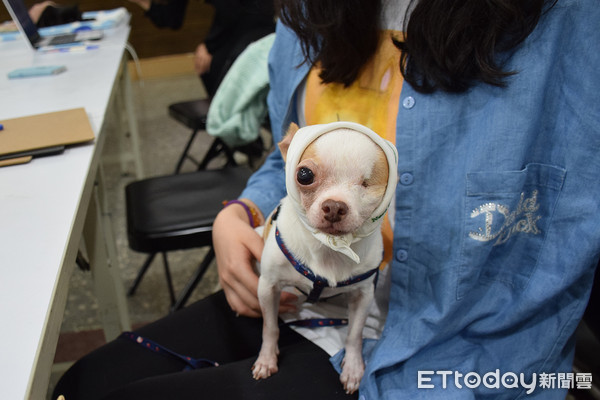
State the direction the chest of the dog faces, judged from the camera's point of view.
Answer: toward the camera

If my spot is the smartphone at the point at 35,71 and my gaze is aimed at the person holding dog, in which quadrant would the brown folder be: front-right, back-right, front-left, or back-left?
front-right

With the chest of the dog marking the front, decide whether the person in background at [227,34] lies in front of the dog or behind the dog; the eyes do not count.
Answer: behind

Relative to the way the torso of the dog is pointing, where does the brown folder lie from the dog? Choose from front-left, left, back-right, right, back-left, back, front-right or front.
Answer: back-right

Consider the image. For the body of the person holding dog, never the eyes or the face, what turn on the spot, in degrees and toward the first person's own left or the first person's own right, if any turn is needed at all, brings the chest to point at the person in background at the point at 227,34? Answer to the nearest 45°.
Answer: approximately 135° to the first person's own right
